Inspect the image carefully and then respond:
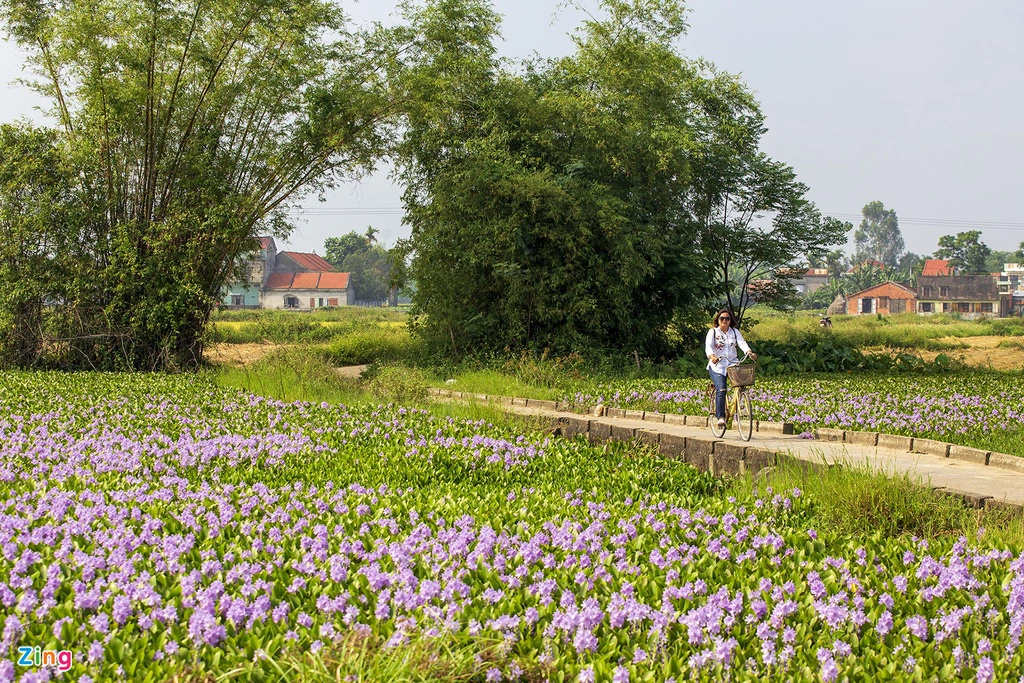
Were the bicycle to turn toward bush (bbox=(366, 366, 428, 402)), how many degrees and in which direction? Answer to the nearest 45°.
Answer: approximately 180°

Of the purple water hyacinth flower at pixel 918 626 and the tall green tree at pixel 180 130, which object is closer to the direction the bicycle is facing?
the purple water hyacinth flower

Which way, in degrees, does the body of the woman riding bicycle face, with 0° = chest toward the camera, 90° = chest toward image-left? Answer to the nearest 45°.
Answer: approximately 315°

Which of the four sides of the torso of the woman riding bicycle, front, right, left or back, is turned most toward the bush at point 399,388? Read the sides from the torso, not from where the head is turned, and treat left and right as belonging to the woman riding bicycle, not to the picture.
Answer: back

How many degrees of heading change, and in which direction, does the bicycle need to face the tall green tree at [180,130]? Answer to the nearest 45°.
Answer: approximately 180°

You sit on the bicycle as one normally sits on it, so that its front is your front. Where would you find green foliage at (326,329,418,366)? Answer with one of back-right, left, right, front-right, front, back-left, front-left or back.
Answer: back

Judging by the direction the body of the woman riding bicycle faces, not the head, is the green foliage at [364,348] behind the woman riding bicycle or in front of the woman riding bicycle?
behind
